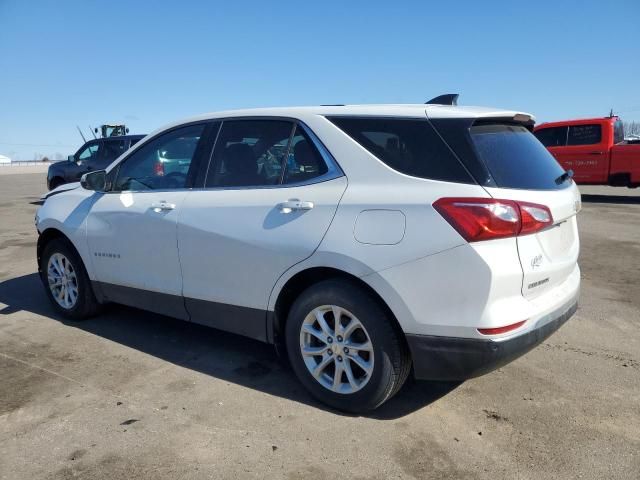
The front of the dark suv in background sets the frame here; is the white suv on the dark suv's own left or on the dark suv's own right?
on the dark suv's own left

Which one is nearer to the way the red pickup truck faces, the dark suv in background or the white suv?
the dark suv in background

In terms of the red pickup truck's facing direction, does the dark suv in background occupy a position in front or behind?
in front

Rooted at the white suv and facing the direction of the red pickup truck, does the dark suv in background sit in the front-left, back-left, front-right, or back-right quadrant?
front-left

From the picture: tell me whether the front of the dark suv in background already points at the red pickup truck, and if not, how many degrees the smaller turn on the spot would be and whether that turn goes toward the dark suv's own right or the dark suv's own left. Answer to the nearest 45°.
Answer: approximately 135° to the dark suv's own left

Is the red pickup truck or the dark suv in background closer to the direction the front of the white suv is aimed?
the dark suv in background

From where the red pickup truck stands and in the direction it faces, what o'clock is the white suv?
The white suv is roughly at 9 o'clock from the red pickup truck.

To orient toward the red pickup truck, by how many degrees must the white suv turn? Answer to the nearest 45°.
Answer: approximately 90° to its right

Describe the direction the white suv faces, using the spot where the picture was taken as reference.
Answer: facing away from the viewer and to the left of the viewer

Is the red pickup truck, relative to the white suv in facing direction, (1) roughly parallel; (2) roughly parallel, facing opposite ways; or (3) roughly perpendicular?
roughly parallel

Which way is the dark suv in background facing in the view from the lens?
facing to the left of the viewer

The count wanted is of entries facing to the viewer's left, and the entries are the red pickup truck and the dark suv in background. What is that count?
2

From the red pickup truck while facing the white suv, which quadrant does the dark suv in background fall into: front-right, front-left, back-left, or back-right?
front-right
